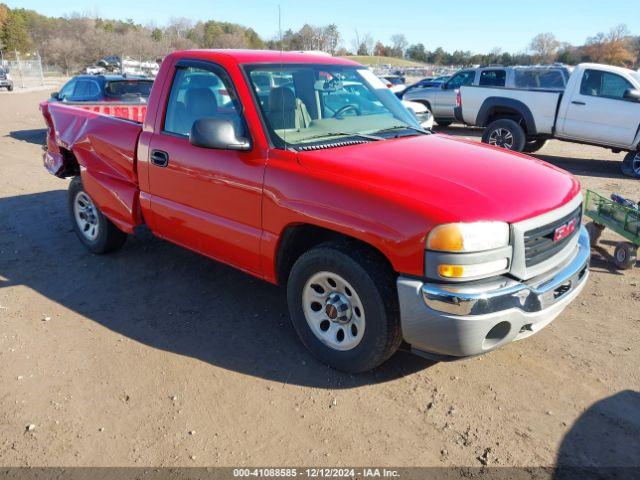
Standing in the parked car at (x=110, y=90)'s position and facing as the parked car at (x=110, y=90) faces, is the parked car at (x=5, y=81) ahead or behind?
ahead

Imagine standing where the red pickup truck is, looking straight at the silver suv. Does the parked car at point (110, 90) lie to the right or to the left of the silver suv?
left

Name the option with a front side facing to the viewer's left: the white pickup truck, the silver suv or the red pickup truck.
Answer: the silver suv

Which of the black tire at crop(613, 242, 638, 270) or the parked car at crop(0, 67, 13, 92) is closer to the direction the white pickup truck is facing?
the black tire

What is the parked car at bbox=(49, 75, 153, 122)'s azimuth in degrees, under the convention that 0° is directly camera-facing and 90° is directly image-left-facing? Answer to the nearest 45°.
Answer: approximately 135°

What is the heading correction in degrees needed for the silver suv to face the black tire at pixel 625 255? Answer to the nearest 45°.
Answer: approximately 90° to its left

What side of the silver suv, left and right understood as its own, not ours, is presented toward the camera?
left

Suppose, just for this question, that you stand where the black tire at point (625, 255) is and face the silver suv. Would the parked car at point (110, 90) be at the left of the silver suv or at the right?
left

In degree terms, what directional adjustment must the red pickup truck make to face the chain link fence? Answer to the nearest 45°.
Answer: approximately 180°

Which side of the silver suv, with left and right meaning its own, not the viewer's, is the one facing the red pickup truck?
left

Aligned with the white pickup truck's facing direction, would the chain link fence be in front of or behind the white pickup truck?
behind
